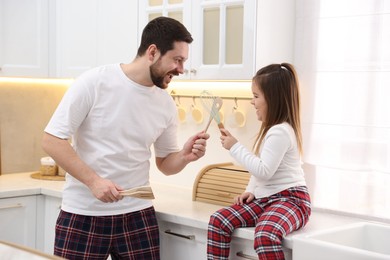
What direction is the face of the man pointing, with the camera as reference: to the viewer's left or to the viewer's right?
to the viewer's right

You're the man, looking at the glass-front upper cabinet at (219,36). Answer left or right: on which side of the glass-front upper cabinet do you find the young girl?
right

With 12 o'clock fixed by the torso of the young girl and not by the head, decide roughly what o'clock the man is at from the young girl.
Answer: The man is roughly at 12 o'clock from the young girl.

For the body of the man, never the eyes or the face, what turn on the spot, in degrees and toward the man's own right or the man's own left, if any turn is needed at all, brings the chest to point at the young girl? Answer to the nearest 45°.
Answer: approximately 45° to the man's own left

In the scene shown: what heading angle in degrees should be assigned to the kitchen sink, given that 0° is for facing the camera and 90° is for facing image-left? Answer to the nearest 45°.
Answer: approximately 45°

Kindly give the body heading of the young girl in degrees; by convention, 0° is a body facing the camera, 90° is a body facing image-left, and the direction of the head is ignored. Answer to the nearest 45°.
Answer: approximately 90°

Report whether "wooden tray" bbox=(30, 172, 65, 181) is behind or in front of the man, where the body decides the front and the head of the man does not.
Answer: behind

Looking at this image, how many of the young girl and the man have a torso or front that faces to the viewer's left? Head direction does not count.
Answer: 1

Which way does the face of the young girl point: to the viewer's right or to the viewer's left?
to the viewer's left
